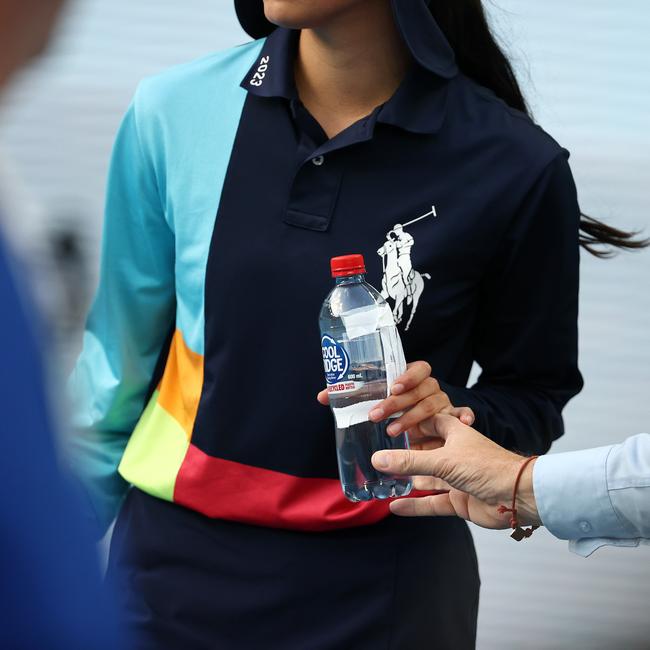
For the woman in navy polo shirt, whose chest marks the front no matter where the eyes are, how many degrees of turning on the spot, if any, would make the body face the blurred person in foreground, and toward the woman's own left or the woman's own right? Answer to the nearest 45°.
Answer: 0° — they already face them

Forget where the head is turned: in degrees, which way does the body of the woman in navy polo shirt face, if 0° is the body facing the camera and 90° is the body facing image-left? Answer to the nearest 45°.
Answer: approximately 0°
